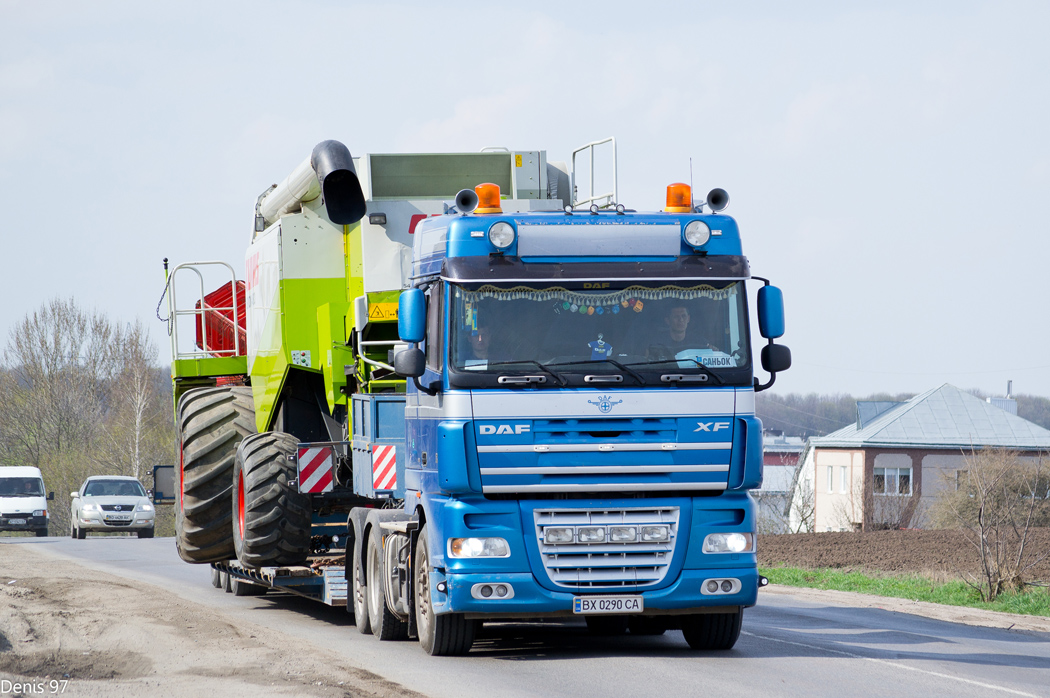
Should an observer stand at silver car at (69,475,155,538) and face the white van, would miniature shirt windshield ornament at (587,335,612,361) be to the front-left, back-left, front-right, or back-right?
back-left

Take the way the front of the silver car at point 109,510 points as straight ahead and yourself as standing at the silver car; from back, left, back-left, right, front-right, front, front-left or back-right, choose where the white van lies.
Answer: back-right

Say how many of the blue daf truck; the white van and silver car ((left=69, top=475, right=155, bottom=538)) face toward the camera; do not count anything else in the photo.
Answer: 3

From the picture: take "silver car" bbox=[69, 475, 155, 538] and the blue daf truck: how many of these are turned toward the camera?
2

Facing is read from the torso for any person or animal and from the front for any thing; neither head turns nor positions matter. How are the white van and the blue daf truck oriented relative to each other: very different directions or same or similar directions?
same or similar directions

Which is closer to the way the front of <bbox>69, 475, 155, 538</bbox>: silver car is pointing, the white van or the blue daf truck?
the blue daf truck

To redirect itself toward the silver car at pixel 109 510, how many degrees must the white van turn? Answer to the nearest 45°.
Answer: approximately 45° to its left

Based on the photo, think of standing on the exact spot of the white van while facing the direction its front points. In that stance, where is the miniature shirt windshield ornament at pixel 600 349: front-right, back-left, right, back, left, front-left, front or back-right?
front

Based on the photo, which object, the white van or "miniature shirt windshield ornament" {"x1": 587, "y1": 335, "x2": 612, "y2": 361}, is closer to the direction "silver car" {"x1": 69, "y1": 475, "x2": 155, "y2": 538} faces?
the miniature shirt windshield ornament

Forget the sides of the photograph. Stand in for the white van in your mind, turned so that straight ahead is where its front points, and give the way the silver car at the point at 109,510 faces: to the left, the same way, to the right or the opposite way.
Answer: the same way

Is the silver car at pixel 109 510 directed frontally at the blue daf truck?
yes

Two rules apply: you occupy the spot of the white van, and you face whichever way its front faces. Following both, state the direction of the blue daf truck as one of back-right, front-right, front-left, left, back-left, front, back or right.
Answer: front

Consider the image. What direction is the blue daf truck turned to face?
toward the camera

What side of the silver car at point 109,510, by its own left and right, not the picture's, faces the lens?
front

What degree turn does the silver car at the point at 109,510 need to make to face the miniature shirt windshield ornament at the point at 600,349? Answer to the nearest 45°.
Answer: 0° — it already faces it

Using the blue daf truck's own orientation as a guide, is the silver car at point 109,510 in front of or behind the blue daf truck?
behind
